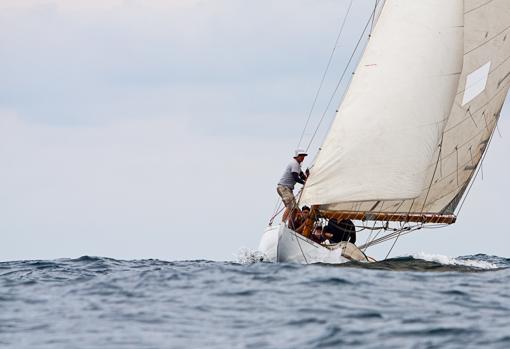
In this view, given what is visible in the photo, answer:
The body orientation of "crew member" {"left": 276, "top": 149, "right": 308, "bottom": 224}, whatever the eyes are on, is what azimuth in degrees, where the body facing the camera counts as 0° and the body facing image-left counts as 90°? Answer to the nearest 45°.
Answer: approximately 270°

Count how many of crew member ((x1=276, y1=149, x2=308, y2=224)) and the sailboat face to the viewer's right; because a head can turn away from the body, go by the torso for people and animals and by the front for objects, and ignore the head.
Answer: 1

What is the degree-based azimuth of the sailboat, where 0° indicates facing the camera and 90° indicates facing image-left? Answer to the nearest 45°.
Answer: approximately 45°
